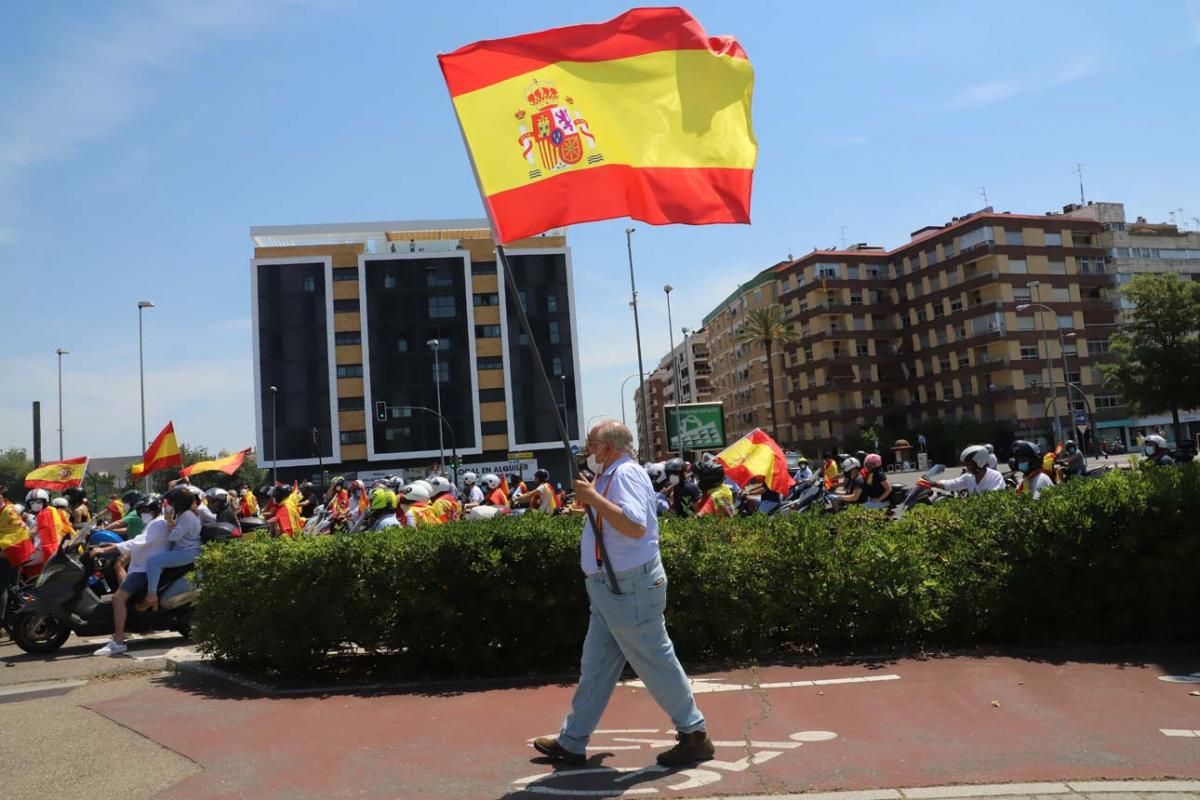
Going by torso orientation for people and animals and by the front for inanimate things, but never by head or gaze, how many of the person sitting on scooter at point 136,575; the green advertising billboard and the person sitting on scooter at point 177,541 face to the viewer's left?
2

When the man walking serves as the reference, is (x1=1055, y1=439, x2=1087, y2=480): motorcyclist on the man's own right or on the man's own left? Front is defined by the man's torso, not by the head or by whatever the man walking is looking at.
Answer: on the man's own right

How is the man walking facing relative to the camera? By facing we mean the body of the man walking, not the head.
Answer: to the viewer's left

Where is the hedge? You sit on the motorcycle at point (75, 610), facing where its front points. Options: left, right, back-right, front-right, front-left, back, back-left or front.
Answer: back-left

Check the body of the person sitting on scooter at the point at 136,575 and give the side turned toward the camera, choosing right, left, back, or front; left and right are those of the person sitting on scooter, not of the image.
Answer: left

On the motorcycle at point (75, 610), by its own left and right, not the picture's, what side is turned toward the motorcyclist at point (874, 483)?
back

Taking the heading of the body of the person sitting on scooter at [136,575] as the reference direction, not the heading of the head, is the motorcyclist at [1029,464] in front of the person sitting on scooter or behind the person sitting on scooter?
behind

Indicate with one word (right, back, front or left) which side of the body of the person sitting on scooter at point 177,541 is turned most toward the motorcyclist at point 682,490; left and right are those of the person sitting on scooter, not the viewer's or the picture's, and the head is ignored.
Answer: back

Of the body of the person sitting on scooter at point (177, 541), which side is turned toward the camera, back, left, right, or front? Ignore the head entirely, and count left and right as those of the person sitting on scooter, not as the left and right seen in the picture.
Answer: left

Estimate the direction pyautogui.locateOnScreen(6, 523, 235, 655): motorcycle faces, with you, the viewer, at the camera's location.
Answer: facing to the left of the viewer

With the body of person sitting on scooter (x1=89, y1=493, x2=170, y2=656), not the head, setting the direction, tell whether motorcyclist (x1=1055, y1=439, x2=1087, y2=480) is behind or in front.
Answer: behind

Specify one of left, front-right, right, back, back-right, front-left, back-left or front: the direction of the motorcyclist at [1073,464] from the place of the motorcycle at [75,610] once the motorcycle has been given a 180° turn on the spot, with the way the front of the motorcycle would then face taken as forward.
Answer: front

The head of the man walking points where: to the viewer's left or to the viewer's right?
to the viewer's left

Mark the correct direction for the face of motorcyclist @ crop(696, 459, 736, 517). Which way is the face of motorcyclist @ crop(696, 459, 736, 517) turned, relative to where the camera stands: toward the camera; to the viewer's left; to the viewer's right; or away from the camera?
to the viewer's left

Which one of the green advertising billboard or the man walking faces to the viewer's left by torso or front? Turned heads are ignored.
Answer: the man walking
